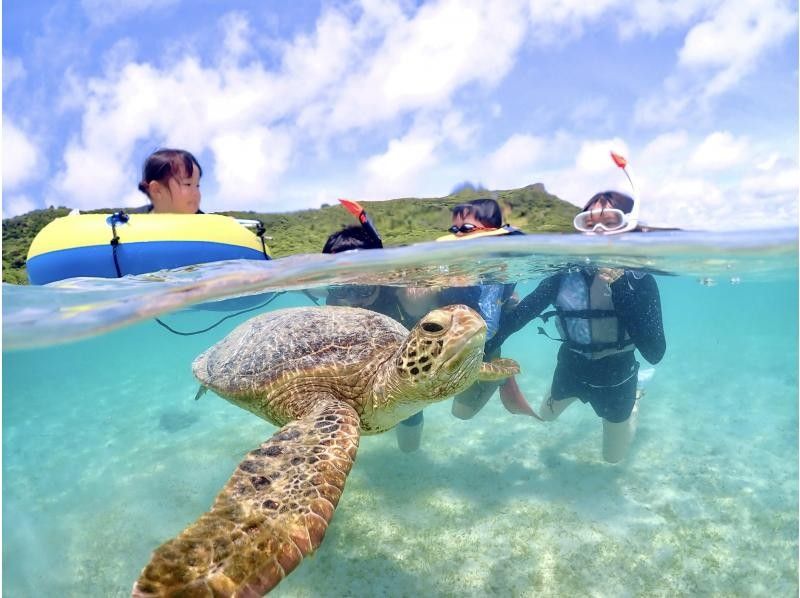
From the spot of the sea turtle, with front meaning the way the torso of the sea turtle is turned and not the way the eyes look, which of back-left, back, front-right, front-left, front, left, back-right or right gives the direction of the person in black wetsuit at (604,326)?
left

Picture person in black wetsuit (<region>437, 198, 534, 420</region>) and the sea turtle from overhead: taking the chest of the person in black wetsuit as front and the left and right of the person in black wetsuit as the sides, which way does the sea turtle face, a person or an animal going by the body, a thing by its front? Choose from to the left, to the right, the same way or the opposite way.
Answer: to the left

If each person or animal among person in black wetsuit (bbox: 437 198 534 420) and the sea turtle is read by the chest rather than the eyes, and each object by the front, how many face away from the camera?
0

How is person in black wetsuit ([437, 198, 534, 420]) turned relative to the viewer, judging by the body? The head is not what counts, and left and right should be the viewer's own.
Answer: facing the viewer and to the left of the viewer

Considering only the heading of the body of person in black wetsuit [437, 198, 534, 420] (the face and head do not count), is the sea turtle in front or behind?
in front

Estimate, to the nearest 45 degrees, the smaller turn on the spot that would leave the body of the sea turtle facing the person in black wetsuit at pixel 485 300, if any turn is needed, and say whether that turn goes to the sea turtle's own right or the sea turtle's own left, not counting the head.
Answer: approximately 90° to the sea turtle's own left

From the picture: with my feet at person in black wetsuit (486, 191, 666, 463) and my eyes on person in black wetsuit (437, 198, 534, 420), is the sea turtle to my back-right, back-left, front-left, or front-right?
front-left

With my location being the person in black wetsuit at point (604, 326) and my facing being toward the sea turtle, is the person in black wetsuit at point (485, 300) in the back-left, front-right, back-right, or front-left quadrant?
front-right

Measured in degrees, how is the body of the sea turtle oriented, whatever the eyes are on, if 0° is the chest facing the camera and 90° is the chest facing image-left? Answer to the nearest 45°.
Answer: approximately 315°

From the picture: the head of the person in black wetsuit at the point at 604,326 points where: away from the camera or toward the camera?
toward the camera

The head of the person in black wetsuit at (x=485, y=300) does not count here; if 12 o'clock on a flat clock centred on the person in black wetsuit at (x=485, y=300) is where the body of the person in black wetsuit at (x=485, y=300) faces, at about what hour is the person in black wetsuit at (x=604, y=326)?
the person in black wetsuit at (x=604, y=326) is roughly at 8 o'clock from the person in black wetsuit at (x=485, y=300).

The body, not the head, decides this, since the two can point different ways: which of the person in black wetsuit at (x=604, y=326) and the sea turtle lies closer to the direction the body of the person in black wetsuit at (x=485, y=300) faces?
the sea turtle
